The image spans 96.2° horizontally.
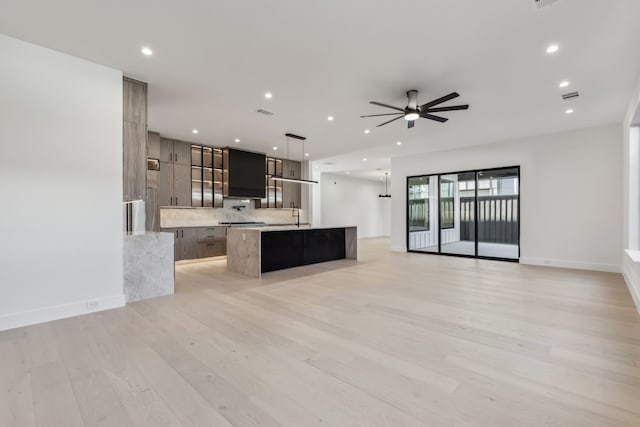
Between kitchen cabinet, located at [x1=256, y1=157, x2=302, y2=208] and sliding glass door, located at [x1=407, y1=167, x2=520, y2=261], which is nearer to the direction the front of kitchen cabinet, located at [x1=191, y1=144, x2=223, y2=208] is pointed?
the sliding glass door

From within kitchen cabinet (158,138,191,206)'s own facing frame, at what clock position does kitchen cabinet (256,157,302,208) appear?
kitchen cabinet (256,157,302,208) is roughly at 10 o'clock from kitchen cabinet (158,138,191,206).

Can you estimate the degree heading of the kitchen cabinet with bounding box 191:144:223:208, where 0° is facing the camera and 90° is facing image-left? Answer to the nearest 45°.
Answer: approximately 315°

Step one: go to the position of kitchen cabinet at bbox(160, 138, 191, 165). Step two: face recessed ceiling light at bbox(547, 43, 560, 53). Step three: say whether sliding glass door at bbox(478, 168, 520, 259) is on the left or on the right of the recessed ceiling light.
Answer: left

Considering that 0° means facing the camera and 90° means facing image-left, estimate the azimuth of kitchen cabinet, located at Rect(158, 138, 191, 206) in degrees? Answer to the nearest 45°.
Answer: approximately 315°

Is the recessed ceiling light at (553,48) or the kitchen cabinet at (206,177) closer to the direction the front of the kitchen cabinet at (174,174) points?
the recessed ceiling light

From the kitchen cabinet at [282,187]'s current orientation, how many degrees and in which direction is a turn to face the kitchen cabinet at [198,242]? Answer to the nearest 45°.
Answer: approximately 90° to its right

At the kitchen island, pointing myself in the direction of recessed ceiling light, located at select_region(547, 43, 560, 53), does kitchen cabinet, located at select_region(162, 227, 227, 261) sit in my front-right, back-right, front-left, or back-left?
back-right

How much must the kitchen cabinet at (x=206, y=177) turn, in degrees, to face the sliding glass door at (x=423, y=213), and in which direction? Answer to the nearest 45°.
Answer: approximately 45° to its left
